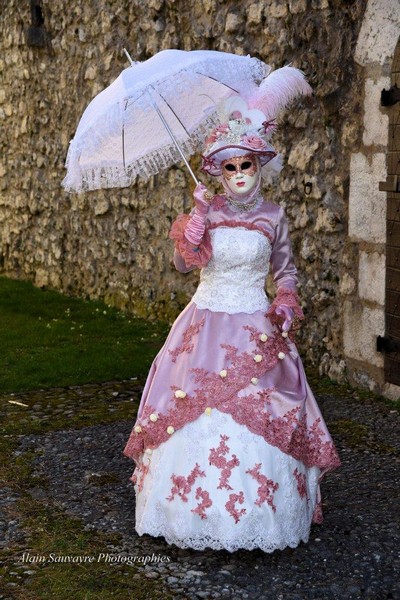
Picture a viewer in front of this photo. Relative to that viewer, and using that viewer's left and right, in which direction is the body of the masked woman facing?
facing the viewer

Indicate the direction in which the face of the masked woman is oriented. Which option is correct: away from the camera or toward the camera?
toward the camera
